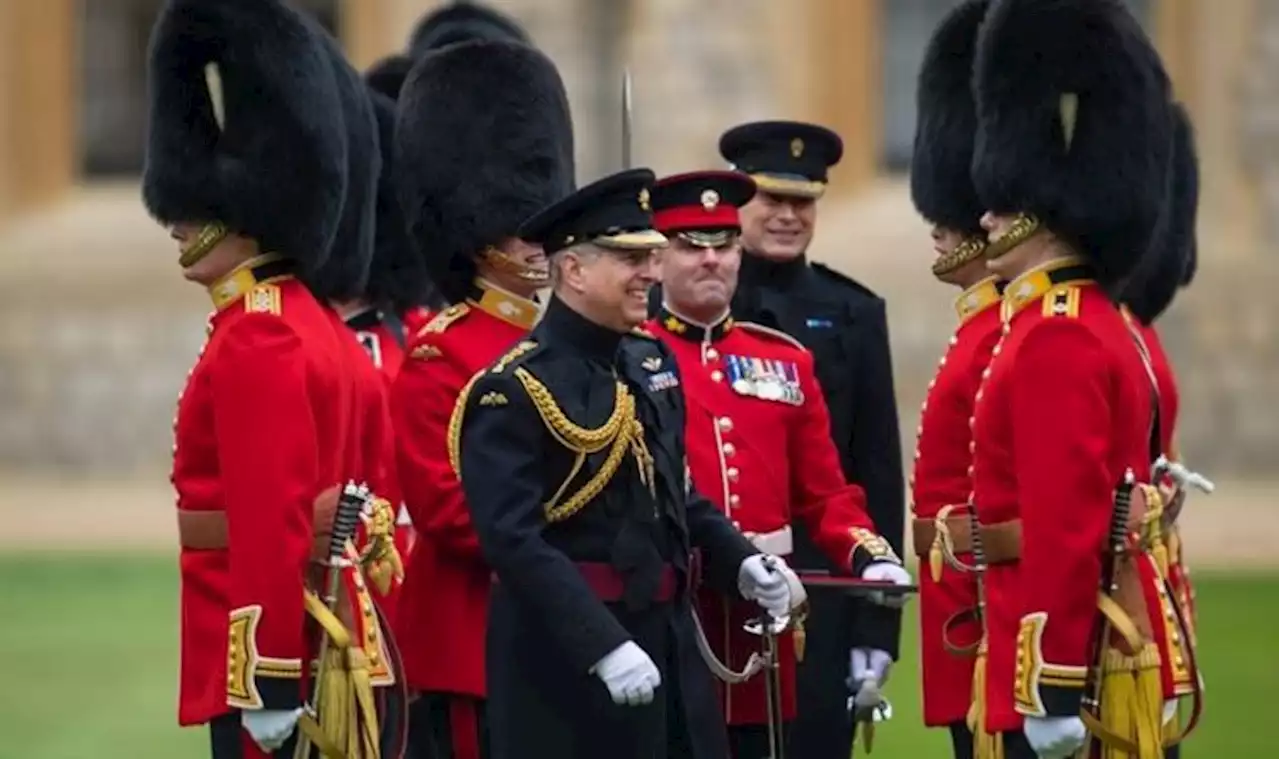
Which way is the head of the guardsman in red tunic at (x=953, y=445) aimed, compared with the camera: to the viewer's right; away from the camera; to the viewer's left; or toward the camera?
to the viewer's left

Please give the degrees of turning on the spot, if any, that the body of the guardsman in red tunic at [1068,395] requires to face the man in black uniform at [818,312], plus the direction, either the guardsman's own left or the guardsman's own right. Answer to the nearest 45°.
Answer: approximately 45° to the guardsman's own right

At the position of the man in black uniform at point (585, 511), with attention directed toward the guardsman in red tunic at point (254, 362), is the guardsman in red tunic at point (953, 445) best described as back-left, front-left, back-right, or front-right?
back-right

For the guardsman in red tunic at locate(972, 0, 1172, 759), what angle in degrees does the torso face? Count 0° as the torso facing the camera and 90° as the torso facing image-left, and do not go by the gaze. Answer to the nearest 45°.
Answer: approximately 90°

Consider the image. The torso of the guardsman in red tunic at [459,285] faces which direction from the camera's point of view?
to the viewer's right

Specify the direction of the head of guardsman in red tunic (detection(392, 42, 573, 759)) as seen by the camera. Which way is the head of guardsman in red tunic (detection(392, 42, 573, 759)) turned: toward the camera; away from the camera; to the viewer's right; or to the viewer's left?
to the viewer's right

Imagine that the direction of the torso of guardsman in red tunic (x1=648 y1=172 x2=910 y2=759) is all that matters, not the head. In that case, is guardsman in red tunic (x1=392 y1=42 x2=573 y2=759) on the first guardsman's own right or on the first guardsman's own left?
on the first guardsman's own right

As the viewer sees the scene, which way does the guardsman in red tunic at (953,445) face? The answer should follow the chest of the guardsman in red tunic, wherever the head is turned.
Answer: to the viewer's left

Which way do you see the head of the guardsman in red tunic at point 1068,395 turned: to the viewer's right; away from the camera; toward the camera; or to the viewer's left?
to the viewer's left
